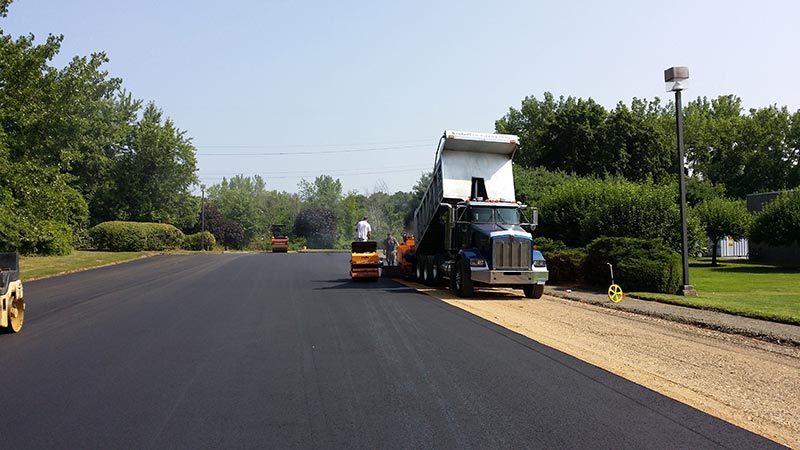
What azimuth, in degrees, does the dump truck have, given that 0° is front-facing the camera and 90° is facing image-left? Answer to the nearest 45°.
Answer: approximately 315°

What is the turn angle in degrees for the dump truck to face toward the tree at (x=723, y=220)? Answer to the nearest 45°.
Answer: approximately 90° to its left

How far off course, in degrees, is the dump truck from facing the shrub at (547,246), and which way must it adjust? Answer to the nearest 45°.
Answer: approximately 90° to its left

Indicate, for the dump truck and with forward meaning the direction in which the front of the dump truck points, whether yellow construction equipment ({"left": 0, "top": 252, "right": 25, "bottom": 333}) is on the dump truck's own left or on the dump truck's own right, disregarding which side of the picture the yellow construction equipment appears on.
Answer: on the dump truck's own right

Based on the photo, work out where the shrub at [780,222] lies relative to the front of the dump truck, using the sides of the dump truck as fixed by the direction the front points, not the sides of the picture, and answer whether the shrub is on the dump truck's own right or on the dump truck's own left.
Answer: on the dump truck's own left

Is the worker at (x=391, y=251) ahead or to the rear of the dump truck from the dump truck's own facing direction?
to the rear
